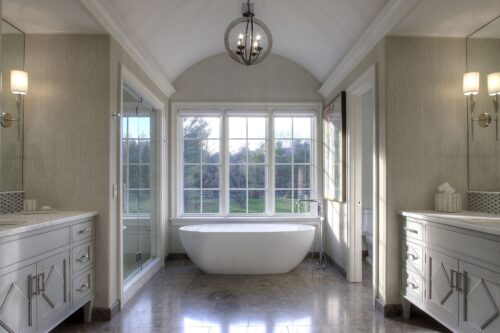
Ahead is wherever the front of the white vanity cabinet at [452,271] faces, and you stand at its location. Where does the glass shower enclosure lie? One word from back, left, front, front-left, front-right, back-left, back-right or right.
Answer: front-right

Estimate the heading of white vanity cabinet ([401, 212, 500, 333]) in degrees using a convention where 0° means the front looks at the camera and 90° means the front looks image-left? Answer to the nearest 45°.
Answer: approximately 45°

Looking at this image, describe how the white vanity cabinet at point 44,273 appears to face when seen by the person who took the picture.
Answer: facing the viewer and to the right of the viewer

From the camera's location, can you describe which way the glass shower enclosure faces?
facing to the right of the viewer

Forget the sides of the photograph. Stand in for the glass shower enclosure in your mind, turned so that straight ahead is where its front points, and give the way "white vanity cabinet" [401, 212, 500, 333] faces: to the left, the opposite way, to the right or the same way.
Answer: the opposite way

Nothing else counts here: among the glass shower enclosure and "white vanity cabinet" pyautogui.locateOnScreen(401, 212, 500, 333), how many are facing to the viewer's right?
1

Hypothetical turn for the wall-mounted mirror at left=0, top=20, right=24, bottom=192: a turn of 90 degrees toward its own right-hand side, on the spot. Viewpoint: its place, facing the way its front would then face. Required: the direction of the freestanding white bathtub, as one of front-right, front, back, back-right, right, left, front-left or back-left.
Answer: back-left

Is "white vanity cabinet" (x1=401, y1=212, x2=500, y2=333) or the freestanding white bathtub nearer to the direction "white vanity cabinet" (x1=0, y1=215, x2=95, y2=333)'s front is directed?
the white vanity cabinet

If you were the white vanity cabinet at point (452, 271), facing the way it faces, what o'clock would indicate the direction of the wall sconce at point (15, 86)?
The wall sconce is roughly at 1 o'clock from the white vanity cabinet.

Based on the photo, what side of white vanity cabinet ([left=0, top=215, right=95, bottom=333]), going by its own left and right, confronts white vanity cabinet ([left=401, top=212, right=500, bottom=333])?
front

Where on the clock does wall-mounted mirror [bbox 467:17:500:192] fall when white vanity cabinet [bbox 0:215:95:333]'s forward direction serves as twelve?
The wall-mounted mirror is roughly at 11 o'clock from the white vanity cabinet.

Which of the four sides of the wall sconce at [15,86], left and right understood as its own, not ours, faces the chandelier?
front

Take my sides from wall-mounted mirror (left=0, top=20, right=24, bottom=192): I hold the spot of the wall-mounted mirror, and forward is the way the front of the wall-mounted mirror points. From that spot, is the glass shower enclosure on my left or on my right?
on my left
